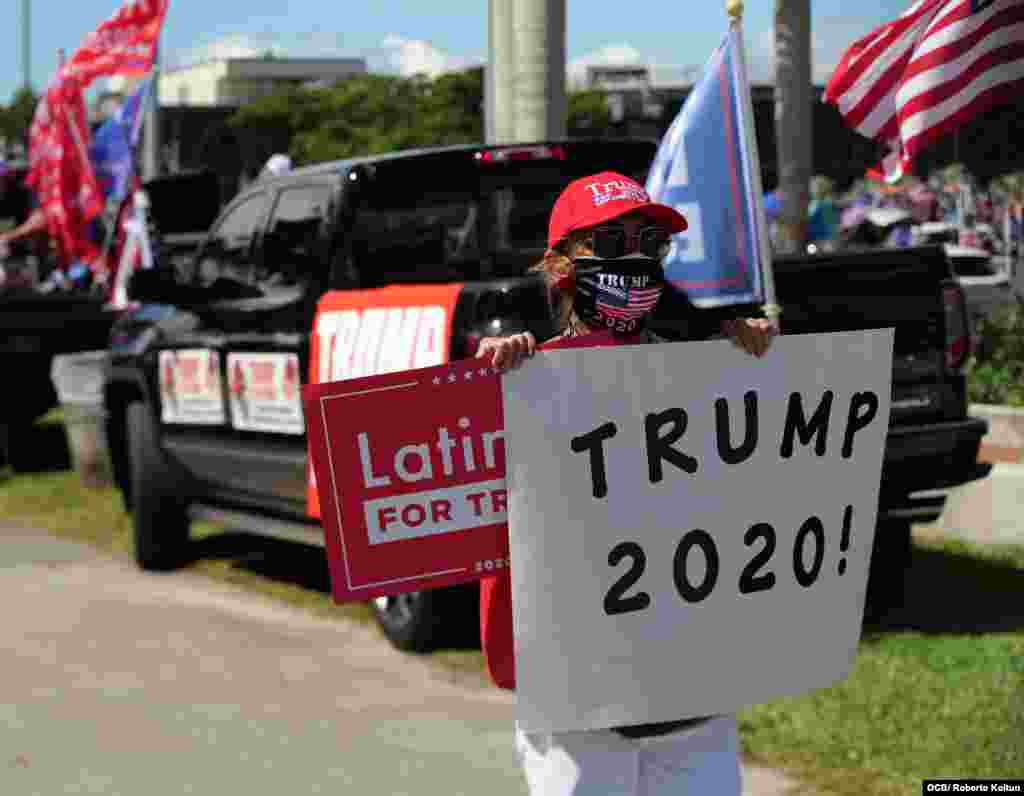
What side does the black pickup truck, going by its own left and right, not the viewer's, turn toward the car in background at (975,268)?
right

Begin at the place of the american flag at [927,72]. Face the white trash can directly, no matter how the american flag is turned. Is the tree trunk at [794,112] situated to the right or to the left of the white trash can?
right

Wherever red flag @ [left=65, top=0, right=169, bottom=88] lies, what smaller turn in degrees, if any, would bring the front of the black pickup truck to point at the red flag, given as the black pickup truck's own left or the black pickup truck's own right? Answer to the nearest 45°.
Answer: approximately 45° to the black pickup truck's own right

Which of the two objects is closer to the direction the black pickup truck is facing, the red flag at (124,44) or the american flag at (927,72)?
the red flag

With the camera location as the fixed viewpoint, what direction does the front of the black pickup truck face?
facing away from the viewer and to the left of the viewer

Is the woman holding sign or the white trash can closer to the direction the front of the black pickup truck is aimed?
the white trash can

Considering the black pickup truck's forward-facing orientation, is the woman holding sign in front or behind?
behind

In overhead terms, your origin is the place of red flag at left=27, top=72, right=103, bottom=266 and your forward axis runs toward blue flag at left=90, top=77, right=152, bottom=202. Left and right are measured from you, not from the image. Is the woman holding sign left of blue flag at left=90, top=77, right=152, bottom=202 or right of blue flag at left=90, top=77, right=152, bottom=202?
right

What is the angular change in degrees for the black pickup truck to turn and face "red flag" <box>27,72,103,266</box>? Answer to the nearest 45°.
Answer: approximately 45° to its right
